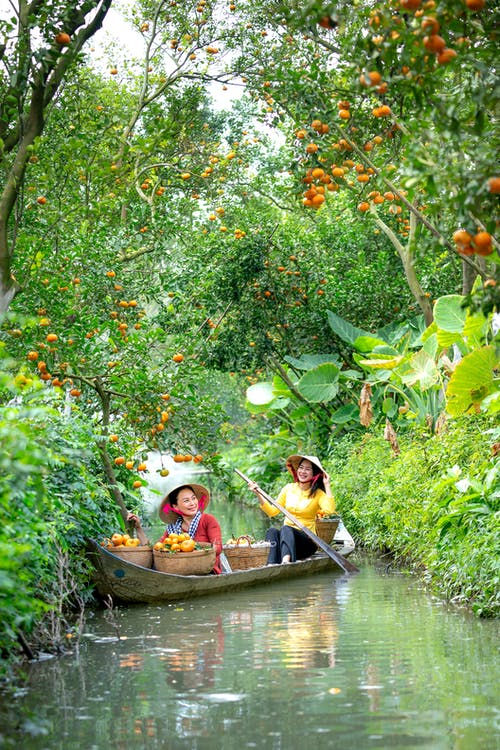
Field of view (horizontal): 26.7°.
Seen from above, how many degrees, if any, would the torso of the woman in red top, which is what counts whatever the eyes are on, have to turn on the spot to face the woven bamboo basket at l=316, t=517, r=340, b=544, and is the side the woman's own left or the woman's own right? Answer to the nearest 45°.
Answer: approximately 135° to the woman's own left

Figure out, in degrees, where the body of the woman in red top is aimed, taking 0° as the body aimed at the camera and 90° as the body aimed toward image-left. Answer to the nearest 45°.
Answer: approximately 0°

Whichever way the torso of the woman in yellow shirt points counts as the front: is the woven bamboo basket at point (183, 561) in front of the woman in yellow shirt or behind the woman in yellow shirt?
in front

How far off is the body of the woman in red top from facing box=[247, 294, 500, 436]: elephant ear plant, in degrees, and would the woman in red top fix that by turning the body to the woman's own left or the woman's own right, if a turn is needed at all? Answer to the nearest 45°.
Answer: approximately 135° to the woman's own left

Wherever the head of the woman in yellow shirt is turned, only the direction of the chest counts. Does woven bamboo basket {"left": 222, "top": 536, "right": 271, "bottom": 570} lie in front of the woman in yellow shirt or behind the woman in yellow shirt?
in front

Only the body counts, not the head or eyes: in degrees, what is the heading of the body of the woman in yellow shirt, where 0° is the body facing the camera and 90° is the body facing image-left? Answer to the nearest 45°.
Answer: approximately 45°

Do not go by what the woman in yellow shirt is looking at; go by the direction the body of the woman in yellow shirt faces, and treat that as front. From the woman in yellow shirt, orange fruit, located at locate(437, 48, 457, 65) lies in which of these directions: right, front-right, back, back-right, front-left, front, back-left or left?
front-left

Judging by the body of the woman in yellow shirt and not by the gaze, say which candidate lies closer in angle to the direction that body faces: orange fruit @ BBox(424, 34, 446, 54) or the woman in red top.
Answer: the woman in red top

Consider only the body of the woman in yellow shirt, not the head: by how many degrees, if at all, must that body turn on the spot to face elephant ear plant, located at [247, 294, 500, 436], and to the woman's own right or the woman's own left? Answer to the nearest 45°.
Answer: approximately 180°

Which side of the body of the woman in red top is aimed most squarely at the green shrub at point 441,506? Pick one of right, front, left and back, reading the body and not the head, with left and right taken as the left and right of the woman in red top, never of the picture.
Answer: left

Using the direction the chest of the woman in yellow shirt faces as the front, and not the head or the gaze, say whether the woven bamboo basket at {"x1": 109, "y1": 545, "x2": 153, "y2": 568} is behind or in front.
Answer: in front

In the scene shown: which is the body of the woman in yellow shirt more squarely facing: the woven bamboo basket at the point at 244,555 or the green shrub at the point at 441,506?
the woven bamboo basket
